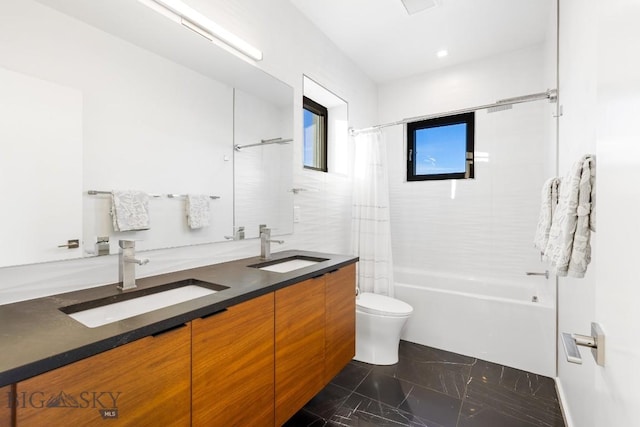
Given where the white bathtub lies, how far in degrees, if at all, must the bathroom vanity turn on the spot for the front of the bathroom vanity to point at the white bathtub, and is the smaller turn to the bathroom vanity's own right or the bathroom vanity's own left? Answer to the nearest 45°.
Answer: approximately 45° to the bathroom vanity's own left

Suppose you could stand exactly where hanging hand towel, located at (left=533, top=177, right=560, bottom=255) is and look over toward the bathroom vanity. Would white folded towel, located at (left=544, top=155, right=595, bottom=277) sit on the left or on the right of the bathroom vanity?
left

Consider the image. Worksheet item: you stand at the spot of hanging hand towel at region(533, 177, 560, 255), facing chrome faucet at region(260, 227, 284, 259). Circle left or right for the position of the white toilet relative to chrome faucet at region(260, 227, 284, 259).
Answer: right

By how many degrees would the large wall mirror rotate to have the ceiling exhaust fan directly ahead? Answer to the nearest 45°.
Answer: approximately 45° to its left

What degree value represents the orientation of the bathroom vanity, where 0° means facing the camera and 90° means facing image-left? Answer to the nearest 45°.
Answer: approximately 315°

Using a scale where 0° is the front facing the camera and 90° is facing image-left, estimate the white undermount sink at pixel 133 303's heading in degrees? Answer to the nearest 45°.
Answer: approximately 315°

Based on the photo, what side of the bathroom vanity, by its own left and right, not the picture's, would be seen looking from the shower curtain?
left

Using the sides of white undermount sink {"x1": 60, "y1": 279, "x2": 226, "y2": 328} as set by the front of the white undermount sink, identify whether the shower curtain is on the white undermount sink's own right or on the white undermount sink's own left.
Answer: on the white undermount sink's own left

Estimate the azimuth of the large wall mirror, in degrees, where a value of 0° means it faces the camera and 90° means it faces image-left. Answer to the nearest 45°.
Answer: approximately 315°
